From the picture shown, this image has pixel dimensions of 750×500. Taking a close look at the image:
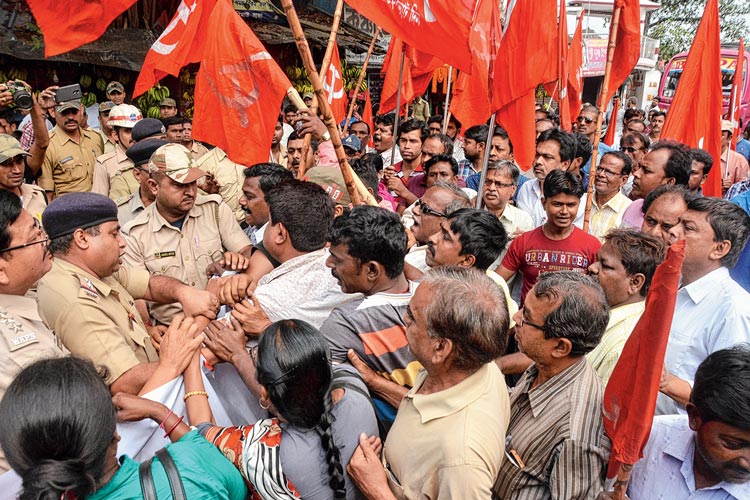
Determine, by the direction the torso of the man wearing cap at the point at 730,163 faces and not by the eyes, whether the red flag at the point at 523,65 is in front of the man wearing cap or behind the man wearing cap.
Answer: in front

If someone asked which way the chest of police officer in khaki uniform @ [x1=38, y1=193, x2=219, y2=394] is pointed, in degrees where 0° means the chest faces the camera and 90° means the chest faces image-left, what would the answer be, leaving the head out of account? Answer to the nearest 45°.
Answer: approximately 270°

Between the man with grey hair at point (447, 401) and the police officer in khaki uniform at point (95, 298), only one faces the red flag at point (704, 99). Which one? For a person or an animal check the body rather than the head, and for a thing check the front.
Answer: the police officer in khaki uniform

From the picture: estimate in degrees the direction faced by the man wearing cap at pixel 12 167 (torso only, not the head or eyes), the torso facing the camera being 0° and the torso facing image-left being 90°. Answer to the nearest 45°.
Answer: approximately 315°

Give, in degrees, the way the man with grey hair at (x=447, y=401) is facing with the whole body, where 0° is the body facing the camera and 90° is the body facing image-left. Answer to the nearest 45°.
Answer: approximately 90°

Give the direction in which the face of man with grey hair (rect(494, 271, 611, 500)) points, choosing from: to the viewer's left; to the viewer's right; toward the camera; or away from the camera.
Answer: to the viewer's left

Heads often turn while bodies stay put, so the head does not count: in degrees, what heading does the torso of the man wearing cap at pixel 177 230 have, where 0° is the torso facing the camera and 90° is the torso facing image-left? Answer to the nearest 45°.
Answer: approximately 315°

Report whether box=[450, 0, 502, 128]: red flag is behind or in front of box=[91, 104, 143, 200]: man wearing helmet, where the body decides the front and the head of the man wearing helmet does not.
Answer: in front

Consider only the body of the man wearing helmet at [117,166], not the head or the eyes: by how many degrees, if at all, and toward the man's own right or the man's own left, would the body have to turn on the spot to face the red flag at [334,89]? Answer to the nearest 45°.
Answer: approximately 45° to the man's own left

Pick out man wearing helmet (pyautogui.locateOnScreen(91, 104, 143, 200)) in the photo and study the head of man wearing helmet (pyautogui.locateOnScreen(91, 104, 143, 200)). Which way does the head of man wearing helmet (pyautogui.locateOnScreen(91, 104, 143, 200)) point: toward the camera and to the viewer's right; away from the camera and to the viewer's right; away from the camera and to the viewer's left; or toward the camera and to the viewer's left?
toward the camera and to the viewer's right

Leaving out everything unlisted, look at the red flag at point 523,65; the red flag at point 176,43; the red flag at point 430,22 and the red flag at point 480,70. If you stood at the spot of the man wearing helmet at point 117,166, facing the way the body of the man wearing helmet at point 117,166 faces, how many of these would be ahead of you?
4
